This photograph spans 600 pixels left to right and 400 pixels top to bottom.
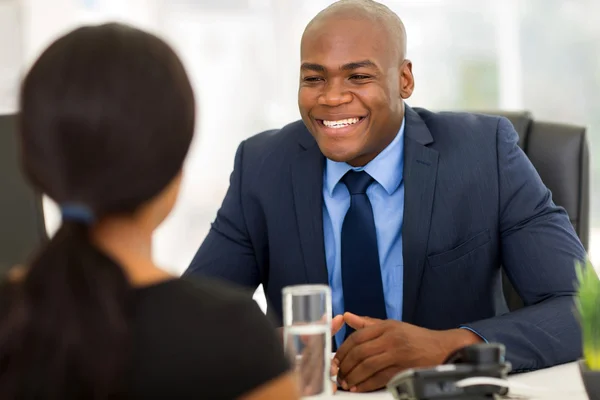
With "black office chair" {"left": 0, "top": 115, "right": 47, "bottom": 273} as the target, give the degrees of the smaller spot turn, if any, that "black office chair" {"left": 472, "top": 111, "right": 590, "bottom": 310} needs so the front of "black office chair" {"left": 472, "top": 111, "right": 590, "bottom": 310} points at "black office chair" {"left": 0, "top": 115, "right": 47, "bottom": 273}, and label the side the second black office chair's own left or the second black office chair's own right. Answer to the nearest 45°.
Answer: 0° — it already faces it

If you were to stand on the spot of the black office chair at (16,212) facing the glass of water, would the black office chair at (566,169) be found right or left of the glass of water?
left

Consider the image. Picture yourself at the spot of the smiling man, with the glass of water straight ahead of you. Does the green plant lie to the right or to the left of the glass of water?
left

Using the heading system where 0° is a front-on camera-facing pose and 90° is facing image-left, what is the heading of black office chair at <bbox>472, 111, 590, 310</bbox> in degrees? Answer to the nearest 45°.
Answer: approximately 45°

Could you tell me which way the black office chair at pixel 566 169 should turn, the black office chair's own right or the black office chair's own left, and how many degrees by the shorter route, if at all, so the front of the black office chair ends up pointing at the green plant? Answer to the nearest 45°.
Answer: approximately 45° to the black office chair's own left
